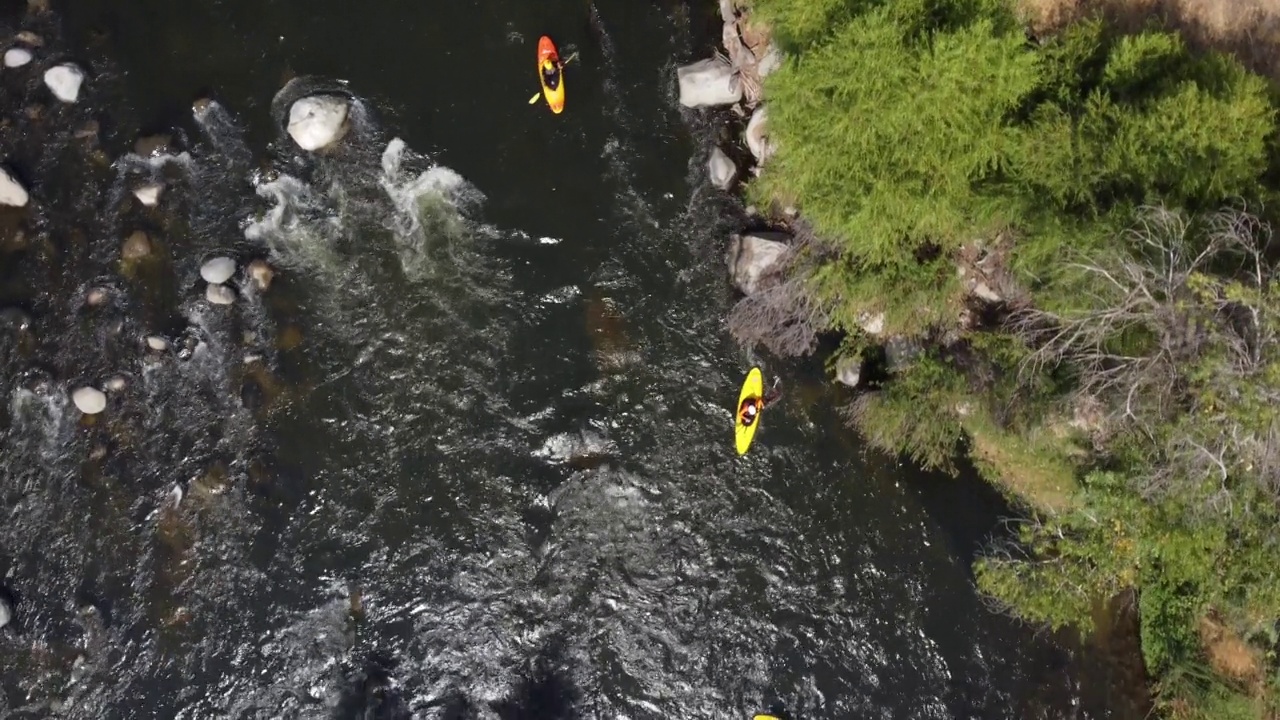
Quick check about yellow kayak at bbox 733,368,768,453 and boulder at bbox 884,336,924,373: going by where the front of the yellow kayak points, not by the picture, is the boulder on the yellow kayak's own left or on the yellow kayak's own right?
on the yellow kayak's own left

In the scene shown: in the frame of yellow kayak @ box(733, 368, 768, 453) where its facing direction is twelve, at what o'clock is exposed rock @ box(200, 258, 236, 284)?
The exposed rock is roughly at 3 o'clock from the yellow kayak.

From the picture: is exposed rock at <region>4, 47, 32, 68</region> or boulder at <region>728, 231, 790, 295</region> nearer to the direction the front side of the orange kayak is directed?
the boulder

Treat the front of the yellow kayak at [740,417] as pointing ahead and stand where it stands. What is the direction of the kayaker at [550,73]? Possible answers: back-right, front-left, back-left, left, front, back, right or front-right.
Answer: back-right

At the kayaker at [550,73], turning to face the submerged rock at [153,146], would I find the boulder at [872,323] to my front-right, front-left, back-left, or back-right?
back-left

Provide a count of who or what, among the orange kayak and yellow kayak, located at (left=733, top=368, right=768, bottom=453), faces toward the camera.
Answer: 2

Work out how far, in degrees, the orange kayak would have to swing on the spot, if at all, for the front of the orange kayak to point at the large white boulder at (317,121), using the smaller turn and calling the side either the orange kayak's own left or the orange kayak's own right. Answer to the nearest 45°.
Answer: approximately 90° to the orange kayak's own right

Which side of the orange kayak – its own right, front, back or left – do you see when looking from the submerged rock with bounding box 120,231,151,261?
right

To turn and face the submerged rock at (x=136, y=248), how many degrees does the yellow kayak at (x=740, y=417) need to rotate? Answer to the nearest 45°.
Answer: approximately 90° to its right

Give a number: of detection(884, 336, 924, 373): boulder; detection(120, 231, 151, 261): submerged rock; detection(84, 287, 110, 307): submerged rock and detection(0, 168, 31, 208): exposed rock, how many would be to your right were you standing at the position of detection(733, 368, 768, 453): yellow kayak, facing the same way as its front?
3
